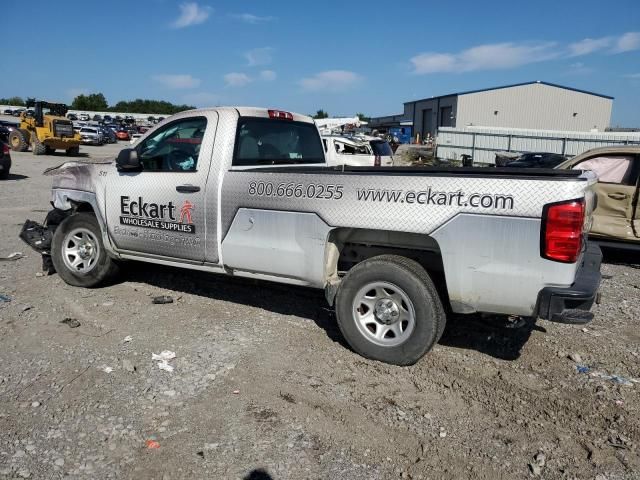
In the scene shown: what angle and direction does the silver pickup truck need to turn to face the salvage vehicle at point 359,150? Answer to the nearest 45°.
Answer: approximately 45° to its right

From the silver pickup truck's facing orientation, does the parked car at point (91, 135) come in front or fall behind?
in front

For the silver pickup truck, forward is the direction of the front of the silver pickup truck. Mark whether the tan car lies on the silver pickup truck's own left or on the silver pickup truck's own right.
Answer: on the silver pickup truck's own right

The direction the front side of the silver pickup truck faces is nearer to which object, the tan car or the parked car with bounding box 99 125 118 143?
the parked car

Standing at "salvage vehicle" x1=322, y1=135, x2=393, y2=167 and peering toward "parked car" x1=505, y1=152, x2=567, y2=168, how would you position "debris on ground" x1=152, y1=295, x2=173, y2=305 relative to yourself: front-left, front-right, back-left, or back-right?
back-right

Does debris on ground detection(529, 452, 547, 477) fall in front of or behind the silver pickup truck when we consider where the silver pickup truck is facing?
behind

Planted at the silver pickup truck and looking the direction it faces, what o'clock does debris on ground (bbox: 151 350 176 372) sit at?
The debris on ground is roughly at 10 o'clock from the silver pickup truck.

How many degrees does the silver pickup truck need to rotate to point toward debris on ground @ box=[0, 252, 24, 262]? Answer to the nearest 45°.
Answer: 0° — it already faces it

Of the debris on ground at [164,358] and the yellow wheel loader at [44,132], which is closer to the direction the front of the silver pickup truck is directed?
the yellow wheel loader

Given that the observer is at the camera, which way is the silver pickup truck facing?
facing away from the viewer and to the left of the viewer

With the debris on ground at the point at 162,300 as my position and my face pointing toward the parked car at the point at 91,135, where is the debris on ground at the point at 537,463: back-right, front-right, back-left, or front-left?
back-right

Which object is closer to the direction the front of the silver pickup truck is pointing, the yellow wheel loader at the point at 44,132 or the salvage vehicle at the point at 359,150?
the yellow wheel loader

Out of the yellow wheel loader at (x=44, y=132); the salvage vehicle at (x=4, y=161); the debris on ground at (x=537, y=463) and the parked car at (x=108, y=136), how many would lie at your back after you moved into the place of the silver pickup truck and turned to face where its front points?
1
